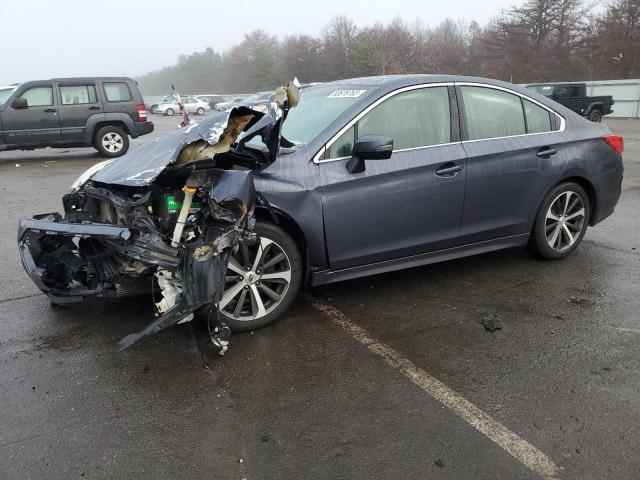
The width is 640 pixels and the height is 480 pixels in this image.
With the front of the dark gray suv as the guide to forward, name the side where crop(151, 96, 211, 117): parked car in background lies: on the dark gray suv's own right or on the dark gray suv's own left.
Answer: on the dark gray suv's own right

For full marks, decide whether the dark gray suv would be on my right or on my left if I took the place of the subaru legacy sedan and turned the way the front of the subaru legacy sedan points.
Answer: on my right

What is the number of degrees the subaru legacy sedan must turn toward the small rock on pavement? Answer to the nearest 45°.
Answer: approximately 135° to its left

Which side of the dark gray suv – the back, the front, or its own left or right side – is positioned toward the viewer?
left

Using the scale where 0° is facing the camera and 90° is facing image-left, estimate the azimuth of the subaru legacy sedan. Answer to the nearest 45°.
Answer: approximately 45°

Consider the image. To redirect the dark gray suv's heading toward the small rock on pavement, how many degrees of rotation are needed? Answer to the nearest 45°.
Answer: approximately 90° to its left
